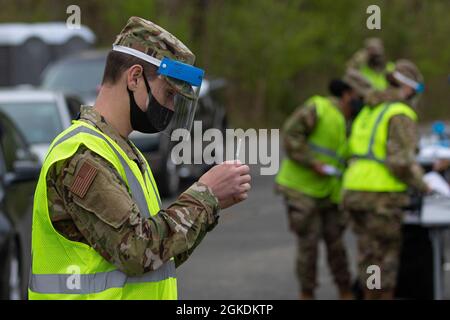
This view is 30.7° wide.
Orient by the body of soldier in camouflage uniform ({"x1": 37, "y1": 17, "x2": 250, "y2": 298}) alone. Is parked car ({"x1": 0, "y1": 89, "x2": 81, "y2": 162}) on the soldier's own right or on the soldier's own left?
on the soldier's own left

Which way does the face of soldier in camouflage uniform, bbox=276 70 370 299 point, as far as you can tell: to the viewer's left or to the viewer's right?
to the viewer's right

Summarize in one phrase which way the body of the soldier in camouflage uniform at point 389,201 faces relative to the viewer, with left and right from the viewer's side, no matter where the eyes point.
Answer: facing away from the viewer and to the right of the viewer

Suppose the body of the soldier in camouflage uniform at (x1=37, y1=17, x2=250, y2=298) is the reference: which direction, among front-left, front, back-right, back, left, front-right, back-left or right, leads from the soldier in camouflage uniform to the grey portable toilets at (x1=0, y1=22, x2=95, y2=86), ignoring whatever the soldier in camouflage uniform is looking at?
left

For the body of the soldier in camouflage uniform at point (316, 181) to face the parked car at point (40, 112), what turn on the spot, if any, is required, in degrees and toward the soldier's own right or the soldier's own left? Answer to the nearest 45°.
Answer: approximately 180°

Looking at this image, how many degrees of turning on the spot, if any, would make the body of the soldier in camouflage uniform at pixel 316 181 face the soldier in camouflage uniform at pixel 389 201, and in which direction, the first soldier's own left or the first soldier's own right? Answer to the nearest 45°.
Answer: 0° — they already face them

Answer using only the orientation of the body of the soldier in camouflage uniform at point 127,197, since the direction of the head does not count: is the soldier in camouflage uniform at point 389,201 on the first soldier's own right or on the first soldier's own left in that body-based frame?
on the first soldier's own left

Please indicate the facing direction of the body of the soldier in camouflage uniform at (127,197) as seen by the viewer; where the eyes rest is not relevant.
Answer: to the viewer's right

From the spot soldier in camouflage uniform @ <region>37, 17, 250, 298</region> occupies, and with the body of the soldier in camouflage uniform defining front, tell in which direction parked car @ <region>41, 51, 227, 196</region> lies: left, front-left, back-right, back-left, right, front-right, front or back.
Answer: left
